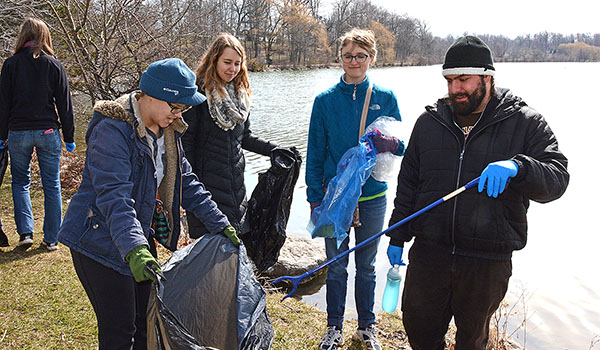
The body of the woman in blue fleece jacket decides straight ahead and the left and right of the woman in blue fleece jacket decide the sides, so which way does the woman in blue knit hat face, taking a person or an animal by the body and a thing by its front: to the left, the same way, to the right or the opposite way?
to the left

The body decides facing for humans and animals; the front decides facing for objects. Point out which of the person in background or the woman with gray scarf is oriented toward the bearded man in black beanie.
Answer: the woman with gray scarf

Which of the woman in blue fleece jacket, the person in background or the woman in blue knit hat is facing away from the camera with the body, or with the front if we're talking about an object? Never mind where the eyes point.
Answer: the person in background

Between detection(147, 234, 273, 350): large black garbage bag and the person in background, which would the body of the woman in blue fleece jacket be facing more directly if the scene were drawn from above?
the large black garbage bag

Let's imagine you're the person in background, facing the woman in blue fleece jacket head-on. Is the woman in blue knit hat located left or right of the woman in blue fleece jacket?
right

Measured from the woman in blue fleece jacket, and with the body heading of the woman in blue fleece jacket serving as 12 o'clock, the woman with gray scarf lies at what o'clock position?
The woman with gray scarf is roughly at 3 o'clock from the woman in blue fleece jacket.

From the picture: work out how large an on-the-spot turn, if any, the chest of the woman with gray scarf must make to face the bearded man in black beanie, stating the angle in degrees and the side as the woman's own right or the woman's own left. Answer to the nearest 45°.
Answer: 0° — they already face them

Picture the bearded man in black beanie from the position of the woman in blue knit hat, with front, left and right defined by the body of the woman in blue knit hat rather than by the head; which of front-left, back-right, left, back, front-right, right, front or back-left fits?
front-left

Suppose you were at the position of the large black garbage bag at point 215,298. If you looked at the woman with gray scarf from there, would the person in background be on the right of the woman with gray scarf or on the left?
left

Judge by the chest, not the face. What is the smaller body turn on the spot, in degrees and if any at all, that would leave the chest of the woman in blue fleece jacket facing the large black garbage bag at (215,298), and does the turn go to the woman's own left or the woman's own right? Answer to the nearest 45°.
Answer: approximately 45° to the woman's own right

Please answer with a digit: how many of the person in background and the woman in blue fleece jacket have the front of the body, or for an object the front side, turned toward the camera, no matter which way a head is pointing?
1

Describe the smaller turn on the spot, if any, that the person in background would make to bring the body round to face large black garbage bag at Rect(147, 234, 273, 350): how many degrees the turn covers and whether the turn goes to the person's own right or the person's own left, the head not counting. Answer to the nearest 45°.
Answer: approximately 180°

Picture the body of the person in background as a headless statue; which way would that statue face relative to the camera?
away from the camera

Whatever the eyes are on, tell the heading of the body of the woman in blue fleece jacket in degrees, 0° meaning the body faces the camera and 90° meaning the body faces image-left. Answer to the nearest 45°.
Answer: approximately 0°

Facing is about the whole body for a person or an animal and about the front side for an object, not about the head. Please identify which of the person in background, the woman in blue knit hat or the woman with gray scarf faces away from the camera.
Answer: the person in background
